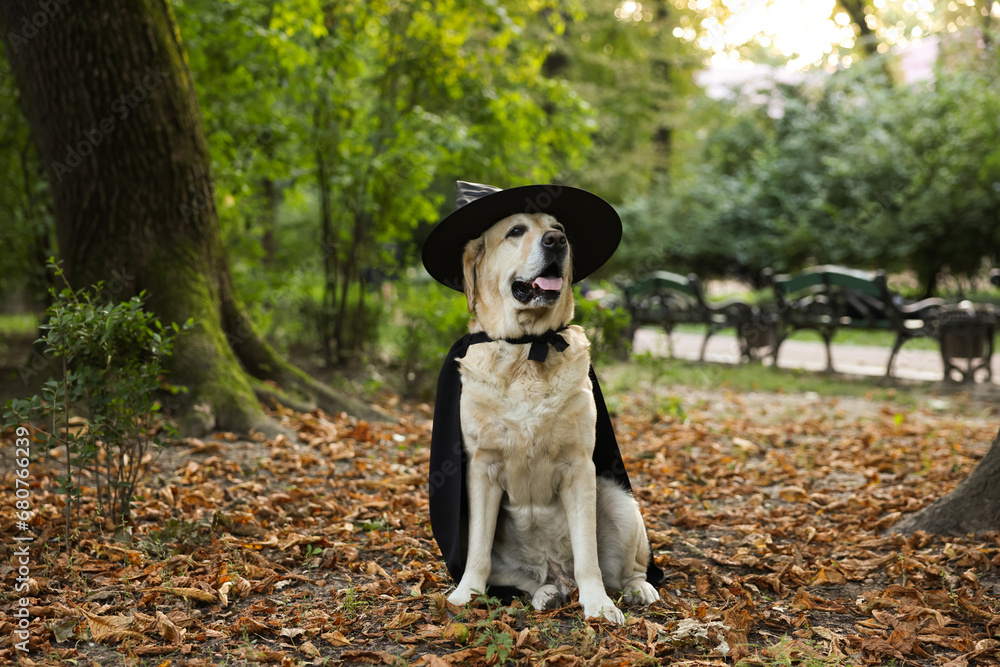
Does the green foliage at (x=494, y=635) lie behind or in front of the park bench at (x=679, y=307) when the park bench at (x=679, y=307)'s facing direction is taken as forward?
behind

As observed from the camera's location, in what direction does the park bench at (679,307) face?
facing away from the viewer and to the right of the viewer

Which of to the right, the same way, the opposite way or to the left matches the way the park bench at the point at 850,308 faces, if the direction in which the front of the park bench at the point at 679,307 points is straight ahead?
the same way

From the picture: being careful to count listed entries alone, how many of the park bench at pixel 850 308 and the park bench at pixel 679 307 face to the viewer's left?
0

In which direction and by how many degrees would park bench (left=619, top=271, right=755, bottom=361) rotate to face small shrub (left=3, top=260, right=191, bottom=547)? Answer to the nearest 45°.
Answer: approximately 135° to its right

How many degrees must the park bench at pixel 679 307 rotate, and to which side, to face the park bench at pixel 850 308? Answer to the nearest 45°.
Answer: approximately 90° to its right

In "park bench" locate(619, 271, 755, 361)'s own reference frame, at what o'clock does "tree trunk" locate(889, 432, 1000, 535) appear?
The tree trunk is roughly at 4 o'clock from the park bench.

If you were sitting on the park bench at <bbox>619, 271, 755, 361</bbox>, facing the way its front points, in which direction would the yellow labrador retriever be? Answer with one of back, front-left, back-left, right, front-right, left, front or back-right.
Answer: back-right

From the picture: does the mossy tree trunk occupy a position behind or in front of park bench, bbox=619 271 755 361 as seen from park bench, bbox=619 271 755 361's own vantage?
behind

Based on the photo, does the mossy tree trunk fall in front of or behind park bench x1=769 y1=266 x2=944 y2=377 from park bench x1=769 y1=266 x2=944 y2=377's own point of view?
behind

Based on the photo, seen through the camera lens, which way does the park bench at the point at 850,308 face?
facing away from the viewer and to the right of the viewer
